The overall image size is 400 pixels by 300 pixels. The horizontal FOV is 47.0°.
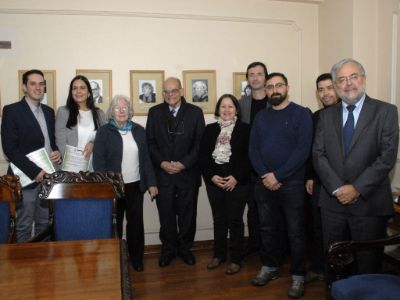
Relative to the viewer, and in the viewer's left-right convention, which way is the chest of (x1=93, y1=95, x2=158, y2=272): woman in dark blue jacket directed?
facing the viewer

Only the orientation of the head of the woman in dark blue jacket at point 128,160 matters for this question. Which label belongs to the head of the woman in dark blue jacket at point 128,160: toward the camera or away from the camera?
toward the camera

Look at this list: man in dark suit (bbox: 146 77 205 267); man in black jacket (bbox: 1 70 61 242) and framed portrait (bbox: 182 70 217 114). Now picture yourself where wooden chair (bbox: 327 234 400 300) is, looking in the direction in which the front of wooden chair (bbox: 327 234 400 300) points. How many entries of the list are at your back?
0

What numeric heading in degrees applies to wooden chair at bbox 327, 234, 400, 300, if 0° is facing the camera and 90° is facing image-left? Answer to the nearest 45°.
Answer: approximately 90°

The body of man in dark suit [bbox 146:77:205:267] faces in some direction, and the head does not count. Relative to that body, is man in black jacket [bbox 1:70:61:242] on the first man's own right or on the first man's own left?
on the first man's own right

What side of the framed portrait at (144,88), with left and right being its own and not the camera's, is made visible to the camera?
front

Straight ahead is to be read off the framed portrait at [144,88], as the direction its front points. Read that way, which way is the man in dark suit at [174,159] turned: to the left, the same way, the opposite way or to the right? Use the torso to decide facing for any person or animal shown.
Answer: the same way

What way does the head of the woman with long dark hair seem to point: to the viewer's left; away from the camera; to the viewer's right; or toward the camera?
toward the camera

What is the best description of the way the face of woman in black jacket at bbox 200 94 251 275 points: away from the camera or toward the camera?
toward the camera

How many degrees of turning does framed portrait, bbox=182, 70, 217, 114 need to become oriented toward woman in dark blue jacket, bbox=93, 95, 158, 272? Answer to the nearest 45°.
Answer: approximately 45° to its right

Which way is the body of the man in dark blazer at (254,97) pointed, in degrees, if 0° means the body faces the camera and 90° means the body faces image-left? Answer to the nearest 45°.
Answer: approximately 0°

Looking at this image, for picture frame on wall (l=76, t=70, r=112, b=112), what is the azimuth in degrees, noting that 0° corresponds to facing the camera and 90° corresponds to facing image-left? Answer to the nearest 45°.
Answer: approximately 0°

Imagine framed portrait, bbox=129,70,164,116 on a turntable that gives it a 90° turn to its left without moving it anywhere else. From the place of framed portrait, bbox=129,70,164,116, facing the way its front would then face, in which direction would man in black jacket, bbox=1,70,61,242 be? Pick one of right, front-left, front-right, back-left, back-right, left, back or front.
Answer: back-right

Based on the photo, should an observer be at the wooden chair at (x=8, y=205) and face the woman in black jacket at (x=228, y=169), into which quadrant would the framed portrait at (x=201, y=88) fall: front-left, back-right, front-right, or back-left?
front-left

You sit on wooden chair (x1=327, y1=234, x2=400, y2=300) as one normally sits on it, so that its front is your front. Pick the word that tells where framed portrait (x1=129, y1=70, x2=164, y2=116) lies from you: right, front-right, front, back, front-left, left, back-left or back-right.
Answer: front-right
